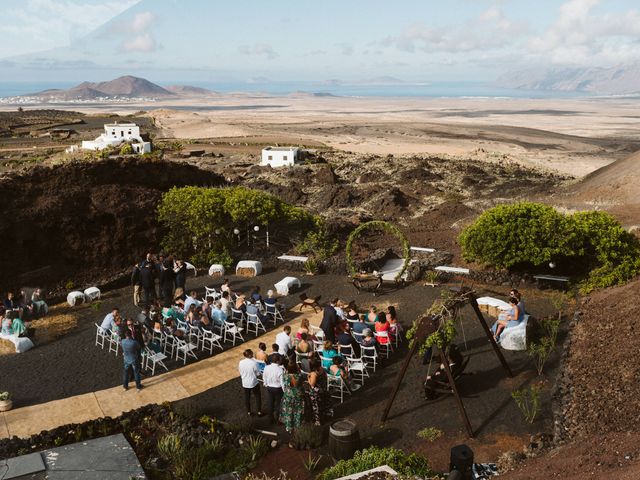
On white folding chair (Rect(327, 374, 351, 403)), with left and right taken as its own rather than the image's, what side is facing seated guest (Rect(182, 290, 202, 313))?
left

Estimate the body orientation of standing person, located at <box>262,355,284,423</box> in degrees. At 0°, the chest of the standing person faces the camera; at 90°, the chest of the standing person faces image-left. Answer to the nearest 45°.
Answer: approximately 225°

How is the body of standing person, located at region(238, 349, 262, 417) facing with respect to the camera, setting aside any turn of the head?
away from the camera

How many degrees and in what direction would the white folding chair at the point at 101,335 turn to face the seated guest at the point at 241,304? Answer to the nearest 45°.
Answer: approximately 45° to its right

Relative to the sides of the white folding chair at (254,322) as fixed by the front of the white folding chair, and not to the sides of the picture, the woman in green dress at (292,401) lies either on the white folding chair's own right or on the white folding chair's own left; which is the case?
on the white folding chair's own right

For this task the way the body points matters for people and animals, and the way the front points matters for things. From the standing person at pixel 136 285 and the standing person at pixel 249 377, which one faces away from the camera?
the standing person at pixel 249 377

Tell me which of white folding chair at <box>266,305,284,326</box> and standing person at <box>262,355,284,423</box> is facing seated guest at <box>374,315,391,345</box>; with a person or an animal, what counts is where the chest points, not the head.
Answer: the standing person

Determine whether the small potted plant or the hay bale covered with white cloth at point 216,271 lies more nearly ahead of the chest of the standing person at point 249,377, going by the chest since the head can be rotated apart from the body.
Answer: the hay bale covered with white cloth

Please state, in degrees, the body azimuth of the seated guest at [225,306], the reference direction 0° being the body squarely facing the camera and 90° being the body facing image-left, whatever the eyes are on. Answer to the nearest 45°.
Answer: approximately 225°

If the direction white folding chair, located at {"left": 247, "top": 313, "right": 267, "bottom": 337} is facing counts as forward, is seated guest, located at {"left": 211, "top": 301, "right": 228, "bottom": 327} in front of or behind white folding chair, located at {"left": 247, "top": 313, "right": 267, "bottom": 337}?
behind

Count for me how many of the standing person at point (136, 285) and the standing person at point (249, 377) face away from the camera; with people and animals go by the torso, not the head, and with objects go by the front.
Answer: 1

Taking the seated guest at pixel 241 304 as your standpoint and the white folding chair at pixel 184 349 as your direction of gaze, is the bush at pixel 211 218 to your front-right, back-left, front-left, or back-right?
back-right

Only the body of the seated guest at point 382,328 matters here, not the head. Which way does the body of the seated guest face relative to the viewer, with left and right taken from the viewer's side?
facing away from the viewer

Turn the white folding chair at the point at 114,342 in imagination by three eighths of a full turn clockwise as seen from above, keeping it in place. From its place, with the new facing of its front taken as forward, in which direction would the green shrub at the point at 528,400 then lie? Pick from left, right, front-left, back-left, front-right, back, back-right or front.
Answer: front-left
